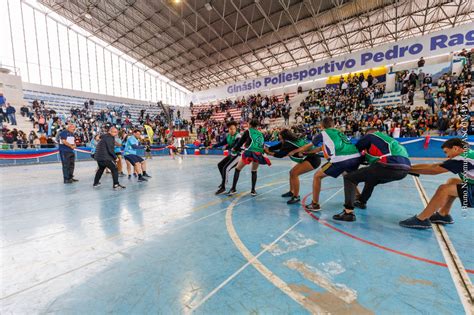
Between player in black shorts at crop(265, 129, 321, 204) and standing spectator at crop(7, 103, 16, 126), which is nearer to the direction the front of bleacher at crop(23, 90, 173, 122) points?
the player in black shorts

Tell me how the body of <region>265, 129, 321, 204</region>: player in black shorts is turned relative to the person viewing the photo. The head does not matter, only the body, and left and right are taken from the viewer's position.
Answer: facing to the left of the viewer

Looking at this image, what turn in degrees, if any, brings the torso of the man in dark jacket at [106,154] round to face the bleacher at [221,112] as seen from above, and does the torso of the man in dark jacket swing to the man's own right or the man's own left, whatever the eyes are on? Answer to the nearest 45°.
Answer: approximately 45° to the man's own left

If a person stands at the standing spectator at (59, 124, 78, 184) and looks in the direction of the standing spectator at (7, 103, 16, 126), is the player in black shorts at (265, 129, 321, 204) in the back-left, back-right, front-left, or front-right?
back-right

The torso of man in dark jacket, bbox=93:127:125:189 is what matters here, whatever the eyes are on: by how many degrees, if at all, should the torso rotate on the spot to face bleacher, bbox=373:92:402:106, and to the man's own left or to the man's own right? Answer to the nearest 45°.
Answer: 0° — they already face it

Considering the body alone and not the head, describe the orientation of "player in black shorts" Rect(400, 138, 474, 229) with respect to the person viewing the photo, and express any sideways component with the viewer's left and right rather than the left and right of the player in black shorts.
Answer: facing to the left of the viewer

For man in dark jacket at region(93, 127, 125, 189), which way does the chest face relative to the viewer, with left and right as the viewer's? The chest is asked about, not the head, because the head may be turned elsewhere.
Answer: facing to the right of the viewer

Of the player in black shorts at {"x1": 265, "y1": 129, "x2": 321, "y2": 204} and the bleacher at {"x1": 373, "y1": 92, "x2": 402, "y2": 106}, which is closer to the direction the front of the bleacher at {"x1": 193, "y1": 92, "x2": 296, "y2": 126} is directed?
the player in black shorts

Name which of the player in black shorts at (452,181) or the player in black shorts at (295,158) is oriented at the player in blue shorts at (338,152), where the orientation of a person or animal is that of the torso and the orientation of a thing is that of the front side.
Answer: the player in black shorts at (452,181)

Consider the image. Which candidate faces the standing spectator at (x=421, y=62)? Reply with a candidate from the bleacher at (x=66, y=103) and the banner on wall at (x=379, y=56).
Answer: the bleacher

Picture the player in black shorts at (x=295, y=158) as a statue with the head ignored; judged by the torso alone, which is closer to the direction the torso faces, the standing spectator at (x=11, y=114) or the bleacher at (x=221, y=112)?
the standing spectator

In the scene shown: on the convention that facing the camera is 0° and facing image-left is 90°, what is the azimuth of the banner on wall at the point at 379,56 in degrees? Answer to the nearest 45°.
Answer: approximately 45°

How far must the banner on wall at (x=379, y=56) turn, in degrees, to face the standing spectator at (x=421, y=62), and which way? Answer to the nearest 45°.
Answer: approximately 135° to its left

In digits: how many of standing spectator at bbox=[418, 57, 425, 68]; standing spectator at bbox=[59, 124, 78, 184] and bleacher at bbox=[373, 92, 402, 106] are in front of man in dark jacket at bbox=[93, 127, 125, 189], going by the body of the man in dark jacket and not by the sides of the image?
2
